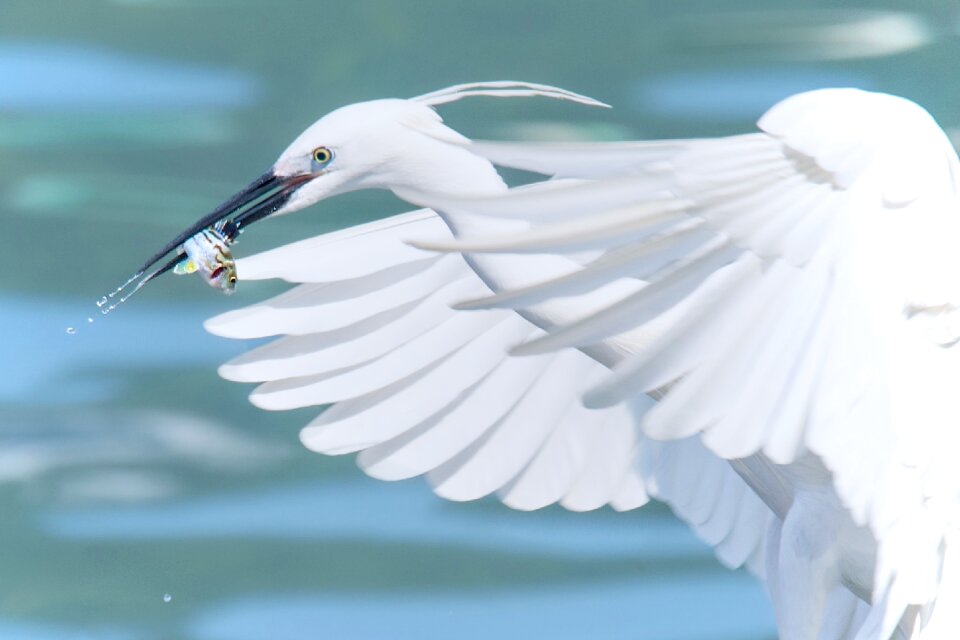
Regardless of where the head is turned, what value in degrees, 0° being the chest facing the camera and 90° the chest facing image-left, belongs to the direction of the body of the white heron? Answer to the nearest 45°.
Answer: approximately 90°
